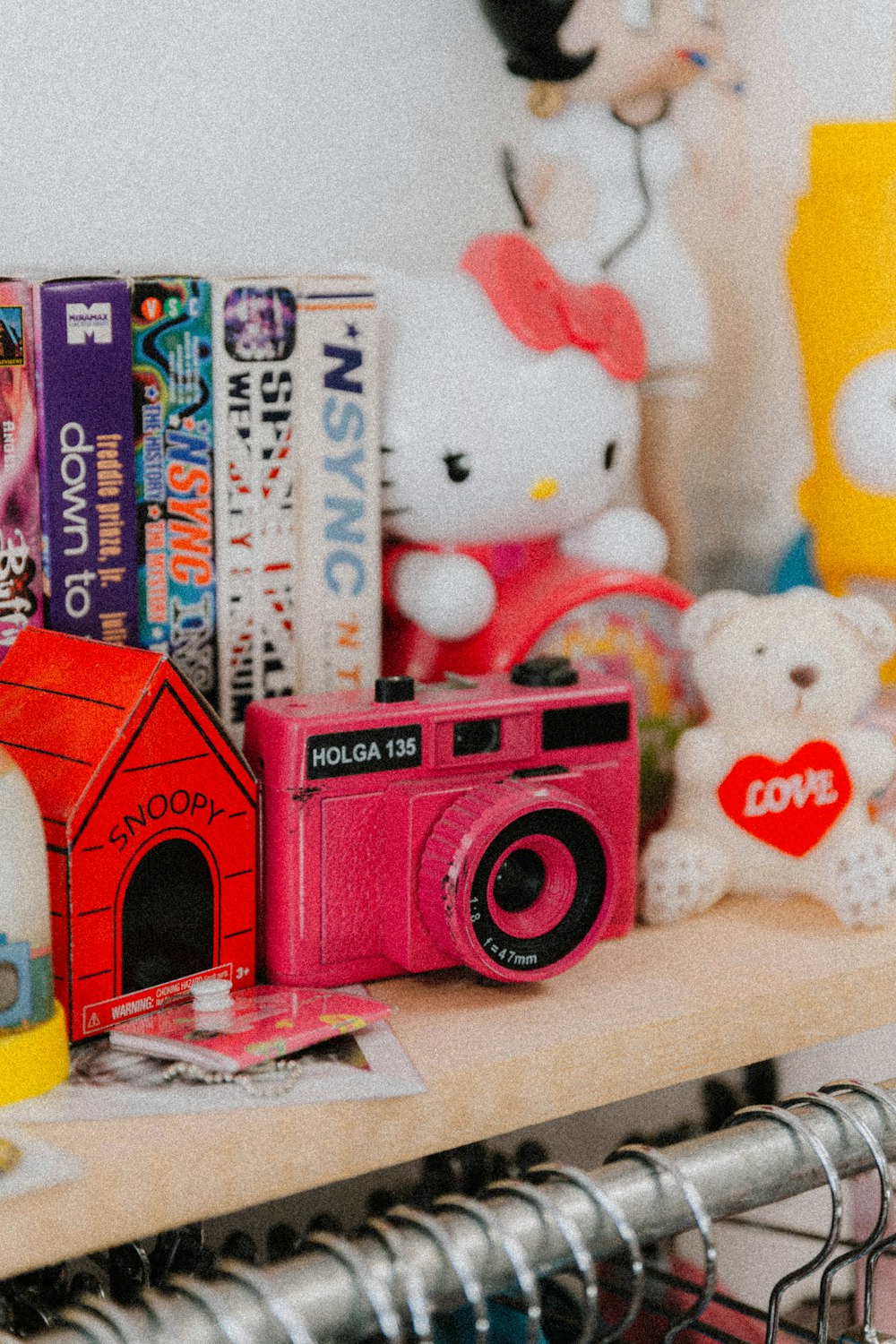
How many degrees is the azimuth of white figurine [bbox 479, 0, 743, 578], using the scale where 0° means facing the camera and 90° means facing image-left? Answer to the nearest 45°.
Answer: approximately 315°

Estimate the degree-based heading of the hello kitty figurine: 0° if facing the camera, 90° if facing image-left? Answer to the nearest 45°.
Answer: approximately 315°

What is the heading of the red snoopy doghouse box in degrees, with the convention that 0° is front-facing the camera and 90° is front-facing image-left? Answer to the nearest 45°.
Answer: approximately 315°

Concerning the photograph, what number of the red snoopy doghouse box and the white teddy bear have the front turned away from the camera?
0
